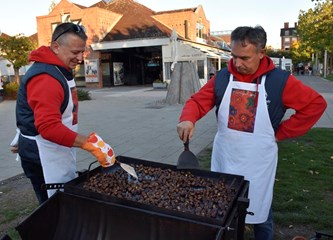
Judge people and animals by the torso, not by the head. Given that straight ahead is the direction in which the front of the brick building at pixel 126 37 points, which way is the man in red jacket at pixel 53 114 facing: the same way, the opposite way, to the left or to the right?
to the left

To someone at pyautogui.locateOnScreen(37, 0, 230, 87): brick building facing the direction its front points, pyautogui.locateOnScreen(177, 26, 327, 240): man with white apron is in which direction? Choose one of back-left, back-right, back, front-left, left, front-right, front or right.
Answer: front

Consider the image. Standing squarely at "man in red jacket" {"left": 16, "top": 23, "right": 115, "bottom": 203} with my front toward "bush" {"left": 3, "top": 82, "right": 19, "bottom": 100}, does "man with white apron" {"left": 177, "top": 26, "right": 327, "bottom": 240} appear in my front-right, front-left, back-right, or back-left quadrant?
back-right

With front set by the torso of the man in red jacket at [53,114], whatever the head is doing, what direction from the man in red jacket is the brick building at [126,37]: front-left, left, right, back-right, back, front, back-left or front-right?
left

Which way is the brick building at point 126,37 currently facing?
toward the camera

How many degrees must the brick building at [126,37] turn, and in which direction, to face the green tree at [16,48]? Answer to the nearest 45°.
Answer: approximately 45° to its right

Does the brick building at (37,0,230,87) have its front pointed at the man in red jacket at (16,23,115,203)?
yes

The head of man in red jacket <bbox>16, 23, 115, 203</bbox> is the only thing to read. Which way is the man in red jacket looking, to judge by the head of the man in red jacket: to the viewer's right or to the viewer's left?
to the viewer's right

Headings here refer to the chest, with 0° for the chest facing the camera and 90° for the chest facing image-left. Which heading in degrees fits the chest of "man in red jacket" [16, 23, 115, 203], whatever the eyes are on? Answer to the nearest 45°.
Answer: approximately 270°

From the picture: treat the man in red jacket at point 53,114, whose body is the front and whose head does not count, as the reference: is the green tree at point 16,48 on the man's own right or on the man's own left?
on the man's own left

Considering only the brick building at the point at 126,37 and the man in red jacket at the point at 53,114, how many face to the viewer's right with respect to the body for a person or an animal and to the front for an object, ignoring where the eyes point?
1

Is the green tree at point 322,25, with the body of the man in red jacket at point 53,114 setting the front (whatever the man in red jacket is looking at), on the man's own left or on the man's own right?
on the man's own left
